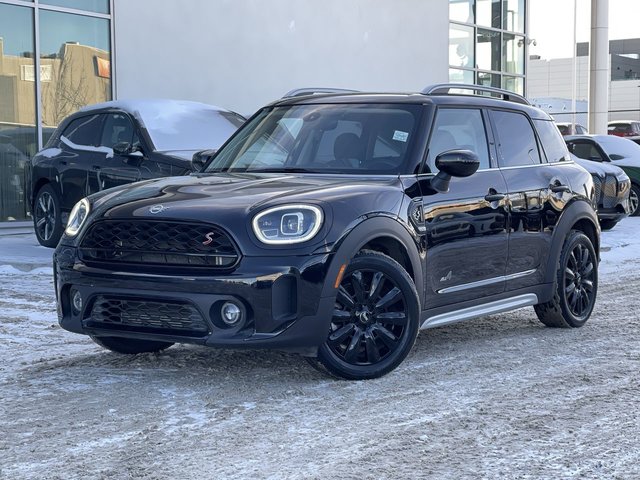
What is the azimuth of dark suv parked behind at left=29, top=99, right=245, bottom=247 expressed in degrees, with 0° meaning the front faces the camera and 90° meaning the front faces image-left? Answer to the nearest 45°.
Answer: approximately 315°

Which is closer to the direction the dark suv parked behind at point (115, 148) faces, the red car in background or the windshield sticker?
the windshield sticker

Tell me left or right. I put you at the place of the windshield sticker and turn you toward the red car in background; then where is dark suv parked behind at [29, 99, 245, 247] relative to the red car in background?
left

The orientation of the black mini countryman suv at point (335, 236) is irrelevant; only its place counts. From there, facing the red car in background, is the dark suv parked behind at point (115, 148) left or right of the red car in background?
left

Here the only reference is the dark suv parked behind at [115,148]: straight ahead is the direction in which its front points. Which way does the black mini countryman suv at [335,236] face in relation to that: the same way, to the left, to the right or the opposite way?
to the right

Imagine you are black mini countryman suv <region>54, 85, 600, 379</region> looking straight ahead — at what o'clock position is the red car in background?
The red car in background is roughly at 5 o'clock from the black mini countryman suv.

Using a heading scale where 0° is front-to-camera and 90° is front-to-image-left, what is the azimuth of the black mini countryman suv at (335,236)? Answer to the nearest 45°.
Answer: approximately 45°

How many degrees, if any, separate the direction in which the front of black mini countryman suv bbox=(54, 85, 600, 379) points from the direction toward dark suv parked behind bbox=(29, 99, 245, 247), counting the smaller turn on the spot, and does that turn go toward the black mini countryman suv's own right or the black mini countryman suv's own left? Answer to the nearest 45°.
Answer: approximately 135° to the black mini countryman suv's own right

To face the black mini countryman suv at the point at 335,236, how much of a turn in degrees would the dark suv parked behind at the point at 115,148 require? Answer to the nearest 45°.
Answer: approximately 45° to its right
